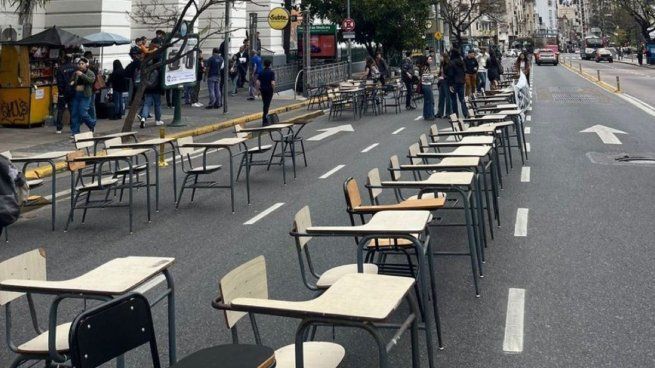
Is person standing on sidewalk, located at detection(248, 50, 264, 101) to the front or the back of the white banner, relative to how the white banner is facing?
to the back

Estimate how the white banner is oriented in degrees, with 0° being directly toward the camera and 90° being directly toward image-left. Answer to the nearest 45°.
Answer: approximately 0°

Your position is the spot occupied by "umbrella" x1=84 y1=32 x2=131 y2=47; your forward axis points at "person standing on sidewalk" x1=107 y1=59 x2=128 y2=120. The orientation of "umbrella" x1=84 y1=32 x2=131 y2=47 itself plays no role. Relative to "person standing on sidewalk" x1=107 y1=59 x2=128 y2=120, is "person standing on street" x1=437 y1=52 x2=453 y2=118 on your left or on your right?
left

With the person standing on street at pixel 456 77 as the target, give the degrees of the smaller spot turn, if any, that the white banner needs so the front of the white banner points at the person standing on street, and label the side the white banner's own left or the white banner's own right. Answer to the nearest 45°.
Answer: approximately 90° to the white banner's own left
